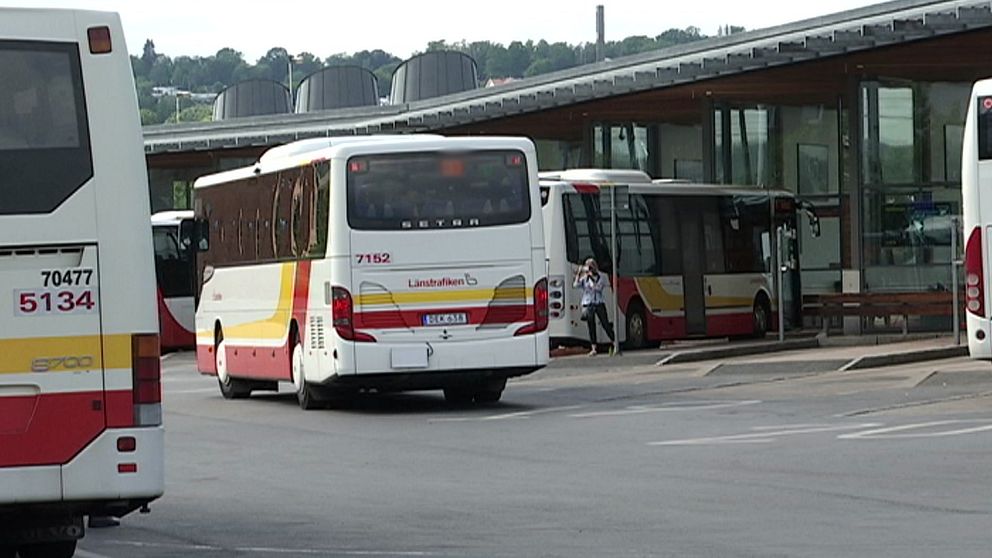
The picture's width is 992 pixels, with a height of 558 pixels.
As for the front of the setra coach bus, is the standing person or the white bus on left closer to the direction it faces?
the standing person

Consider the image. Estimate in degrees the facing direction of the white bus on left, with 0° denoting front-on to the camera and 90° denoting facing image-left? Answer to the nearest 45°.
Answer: approximately 180°

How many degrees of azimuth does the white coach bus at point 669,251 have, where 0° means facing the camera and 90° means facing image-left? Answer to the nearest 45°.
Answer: approximately 225°

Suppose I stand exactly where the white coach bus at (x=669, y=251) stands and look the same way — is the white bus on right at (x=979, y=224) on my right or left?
on my right

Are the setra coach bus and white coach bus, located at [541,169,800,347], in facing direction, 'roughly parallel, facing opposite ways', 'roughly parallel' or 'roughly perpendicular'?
roughly perpendicular

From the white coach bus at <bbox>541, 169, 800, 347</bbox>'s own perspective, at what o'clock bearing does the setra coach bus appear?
The setra coach bus is roughly at 5 o'clock from the white coach bus.

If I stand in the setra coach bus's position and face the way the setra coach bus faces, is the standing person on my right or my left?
on my right

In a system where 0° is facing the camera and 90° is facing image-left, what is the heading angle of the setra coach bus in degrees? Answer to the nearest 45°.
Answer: approximately 135°
